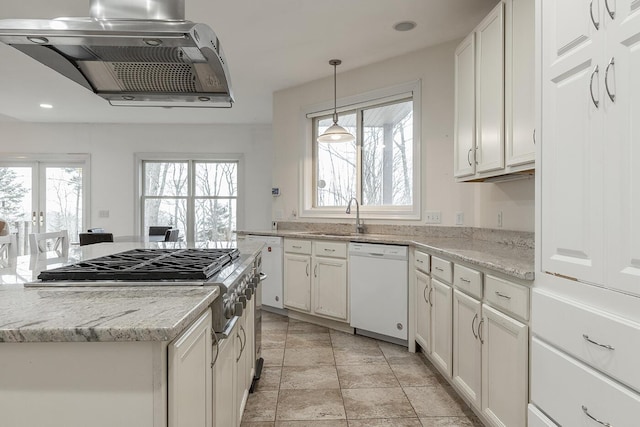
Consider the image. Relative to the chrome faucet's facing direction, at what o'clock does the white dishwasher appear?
The white dishwasher is roughly at 10 o'clock from the chrome faucet.

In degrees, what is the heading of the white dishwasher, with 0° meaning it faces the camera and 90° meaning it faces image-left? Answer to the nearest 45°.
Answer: approximately 45°

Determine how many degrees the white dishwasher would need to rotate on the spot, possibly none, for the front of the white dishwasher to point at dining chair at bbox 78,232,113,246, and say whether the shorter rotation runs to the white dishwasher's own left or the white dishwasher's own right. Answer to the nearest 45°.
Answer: approximately 45° to the white dishwasher's own right

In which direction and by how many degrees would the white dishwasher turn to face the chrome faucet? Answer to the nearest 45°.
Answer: approximately 135° to its right

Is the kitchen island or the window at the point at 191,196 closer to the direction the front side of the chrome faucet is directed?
the kitchen island

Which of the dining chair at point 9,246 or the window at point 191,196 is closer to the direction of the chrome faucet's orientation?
the dining chair

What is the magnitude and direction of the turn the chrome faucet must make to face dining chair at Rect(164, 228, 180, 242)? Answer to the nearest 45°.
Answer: approximately 45° to its right

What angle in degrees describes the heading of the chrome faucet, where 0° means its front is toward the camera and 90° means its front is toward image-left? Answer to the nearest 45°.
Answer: approximately 45°
